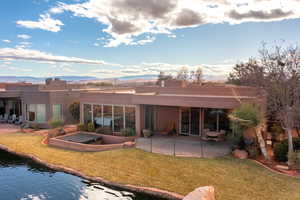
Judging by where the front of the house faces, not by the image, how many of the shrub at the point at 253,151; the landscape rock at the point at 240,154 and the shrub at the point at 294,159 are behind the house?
0

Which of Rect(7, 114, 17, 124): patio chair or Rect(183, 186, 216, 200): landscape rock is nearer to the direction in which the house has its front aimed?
the landscape rock

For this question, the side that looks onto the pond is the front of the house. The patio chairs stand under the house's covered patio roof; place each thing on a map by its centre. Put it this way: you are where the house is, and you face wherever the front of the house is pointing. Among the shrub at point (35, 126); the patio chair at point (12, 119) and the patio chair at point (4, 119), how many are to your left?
0

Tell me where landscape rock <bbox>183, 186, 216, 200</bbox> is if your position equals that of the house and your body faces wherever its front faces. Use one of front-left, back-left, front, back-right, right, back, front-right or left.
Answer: front

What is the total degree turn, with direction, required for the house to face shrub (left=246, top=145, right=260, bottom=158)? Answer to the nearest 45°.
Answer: approximately 45° to its left

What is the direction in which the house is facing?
toward the camera

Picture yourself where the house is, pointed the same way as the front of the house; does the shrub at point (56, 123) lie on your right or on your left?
on your right
